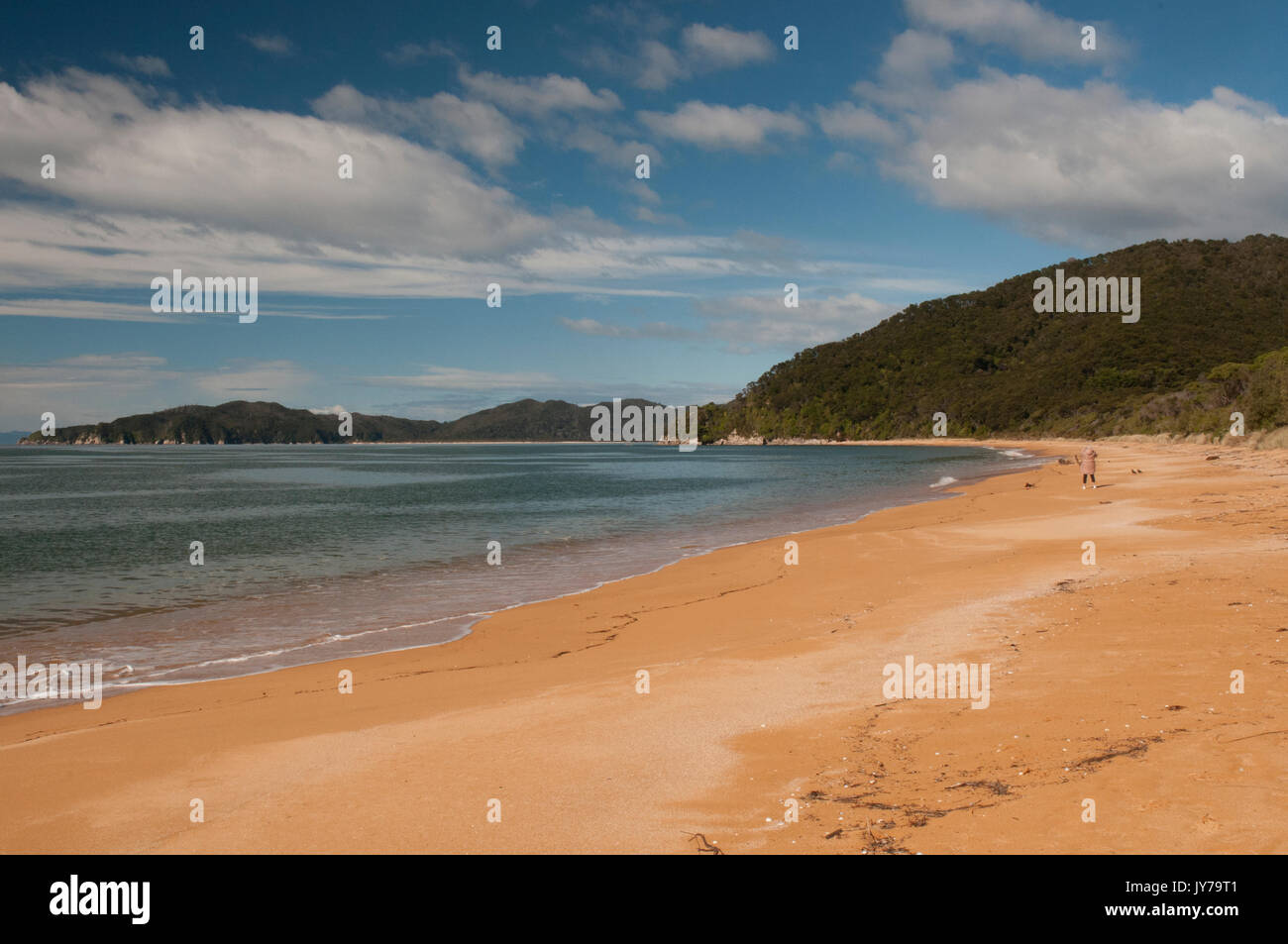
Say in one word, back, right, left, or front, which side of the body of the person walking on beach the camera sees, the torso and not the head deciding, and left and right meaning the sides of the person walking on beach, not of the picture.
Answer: back
